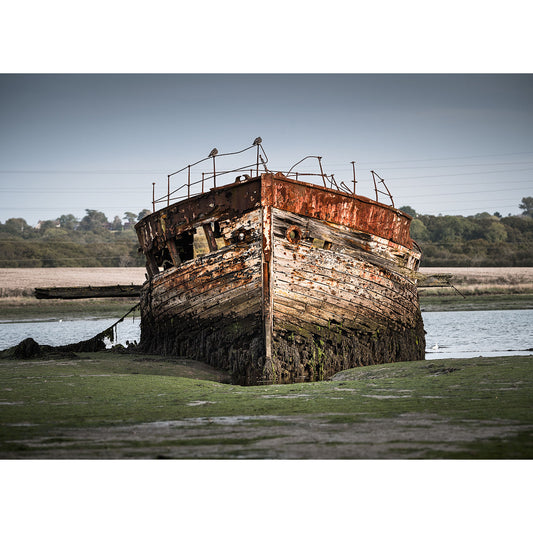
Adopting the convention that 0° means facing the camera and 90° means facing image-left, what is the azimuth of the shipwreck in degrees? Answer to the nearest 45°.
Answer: approximately 0°

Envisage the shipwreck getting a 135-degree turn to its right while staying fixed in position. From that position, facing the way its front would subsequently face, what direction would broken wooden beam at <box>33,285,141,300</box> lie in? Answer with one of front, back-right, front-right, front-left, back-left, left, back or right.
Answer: front
